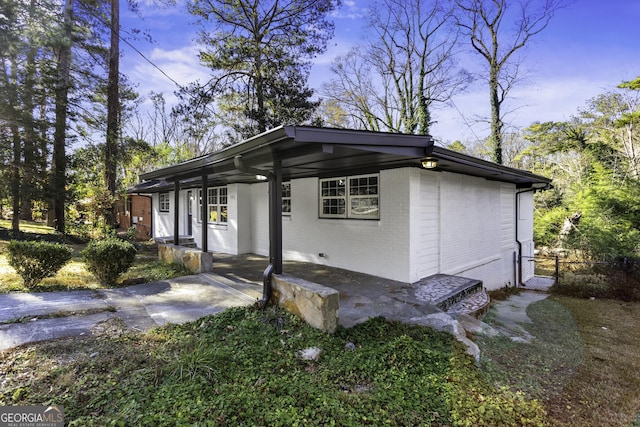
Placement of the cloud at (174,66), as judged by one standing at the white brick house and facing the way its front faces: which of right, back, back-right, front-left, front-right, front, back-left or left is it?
right

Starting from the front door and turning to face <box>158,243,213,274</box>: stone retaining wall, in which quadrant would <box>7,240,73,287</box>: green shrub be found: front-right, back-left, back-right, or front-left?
front-right

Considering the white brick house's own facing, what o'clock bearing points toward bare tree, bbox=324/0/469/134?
The bare tree is roughly at 5 o'clock from the white brick house.

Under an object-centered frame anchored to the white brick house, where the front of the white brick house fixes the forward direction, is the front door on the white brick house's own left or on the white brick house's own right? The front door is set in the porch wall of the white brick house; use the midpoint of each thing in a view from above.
on the white brick house's own right

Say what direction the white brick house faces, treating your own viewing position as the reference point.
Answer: facing the viewer and to the left of the viewer

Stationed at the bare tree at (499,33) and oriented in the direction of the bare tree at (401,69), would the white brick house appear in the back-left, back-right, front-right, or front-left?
front-left

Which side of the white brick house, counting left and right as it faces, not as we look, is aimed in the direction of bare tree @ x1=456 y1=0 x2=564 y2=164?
back

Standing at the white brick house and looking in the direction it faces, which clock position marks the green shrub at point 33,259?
The green shrub is roughly at 1 o'clock from the white brick house.

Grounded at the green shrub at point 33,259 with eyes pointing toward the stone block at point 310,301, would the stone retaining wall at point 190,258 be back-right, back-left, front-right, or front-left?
front-left

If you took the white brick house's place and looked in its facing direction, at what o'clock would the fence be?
The fence is roughly at 7 o'clock from the white brick house.

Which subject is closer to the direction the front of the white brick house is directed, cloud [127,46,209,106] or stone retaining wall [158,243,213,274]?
the stone retaining wall
